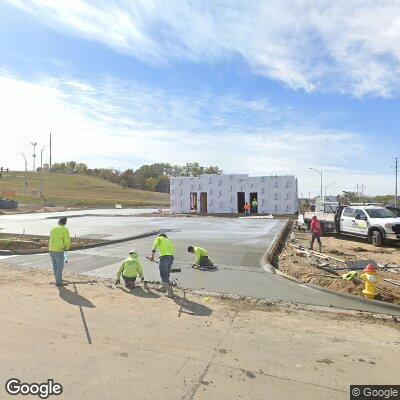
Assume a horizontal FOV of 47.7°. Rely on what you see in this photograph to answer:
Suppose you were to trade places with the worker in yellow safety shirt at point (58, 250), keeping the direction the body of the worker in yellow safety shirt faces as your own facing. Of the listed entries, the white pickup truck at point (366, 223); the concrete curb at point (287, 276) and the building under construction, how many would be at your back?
0

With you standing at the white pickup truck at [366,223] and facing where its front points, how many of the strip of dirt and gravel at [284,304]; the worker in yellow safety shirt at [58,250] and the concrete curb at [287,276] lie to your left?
0

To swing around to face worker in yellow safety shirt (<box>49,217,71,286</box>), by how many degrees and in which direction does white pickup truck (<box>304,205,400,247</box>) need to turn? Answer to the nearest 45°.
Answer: approximately 90° to its right

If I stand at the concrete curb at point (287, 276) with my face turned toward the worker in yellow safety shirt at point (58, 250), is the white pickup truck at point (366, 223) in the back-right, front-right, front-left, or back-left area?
back-right

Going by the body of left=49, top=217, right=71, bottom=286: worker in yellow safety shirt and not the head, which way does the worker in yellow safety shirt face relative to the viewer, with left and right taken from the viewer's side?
facing away from the viewer and to the right of the viewer

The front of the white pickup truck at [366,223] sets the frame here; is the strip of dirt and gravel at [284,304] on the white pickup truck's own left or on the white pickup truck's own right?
on the white pickup truck's own right

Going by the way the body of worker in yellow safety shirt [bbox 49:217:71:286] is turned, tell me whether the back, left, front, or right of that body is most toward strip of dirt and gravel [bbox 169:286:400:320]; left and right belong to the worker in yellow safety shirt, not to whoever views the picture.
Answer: right

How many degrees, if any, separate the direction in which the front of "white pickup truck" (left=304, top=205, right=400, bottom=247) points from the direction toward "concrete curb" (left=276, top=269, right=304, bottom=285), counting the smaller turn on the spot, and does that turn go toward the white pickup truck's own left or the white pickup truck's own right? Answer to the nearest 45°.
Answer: approximately 45° to the white pickup truck's own right

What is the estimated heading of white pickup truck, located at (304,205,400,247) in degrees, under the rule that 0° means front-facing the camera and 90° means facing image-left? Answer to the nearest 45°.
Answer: approximately 315°

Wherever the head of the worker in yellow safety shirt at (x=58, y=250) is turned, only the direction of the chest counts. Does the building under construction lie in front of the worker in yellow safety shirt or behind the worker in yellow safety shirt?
in front
